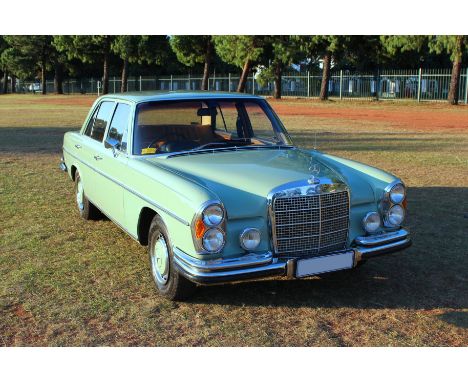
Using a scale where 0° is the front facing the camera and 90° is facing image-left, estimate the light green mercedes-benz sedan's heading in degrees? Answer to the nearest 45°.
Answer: approximately 315°

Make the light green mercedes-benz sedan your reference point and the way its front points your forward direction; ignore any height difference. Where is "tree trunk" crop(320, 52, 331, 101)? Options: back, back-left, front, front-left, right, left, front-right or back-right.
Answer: back-left

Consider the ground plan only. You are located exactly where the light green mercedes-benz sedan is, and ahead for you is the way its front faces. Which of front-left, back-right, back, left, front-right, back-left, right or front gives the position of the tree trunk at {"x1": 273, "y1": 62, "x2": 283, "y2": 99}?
back-left

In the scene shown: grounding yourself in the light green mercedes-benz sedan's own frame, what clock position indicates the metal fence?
The metal fence is roughly at 8 o'clock from the light green mercedes-benz sedan.
